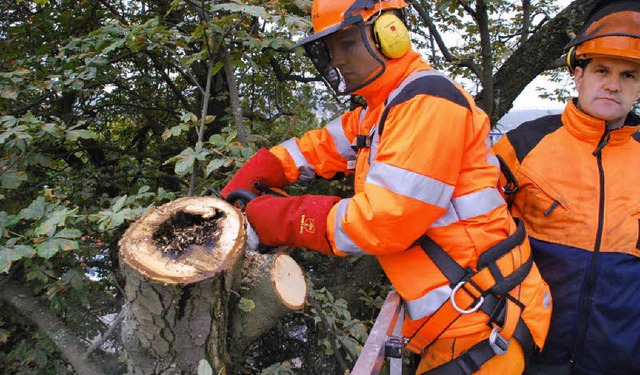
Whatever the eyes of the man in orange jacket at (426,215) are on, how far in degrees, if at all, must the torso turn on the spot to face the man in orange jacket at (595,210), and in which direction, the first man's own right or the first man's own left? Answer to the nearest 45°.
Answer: approximately 135° to the first man's own right

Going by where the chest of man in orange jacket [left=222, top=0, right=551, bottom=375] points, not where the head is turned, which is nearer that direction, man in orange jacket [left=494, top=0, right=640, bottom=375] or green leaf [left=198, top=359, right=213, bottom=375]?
the green leaf

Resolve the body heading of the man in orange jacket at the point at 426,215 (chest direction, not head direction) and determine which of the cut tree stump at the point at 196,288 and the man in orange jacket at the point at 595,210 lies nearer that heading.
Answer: the cut tree stump

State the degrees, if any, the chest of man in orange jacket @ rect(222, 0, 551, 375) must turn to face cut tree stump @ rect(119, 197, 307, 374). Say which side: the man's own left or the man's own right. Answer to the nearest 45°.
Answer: approximately 45° to the man's own left

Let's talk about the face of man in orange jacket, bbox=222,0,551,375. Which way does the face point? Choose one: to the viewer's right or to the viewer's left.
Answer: to the viewer's left

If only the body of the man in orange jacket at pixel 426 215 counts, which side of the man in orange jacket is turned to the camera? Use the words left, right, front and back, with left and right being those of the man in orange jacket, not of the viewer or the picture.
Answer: left

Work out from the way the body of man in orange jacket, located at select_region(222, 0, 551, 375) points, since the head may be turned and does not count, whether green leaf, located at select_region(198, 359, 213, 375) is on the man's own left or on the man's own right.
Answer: on the man's own left

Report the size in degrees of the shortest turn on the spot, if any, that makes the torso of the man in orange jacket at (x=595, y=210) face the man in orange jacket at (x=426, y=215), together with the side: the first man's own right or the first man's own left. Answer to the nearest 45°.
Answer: approximately 45° to the first man's own right

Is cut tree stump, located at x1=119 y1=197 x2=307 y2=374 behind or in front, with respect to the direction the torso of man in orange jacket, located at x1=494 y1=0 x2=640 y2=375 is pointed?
in front

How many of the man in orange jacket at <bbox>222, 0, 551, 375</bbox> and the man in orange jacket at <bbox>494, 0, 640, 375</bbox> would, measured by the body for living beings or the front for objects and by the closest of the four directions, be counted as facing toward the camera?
1

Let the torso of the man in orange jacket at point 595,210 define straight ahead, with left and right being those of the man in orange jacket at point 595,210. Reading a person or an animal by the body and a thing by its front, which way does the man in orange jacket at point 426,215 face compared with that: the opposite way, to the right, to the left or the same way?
to the right
